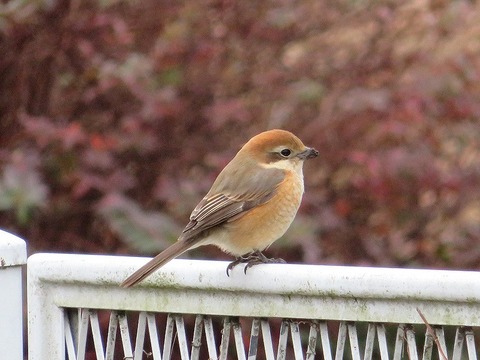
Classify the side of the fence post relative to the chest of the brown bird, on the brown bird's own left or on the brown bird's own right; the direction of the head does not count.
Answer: on the brown bird's own right

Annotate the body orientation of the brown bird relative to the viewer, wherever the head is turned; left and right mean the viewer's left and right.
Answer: facing to the right of the viewer
